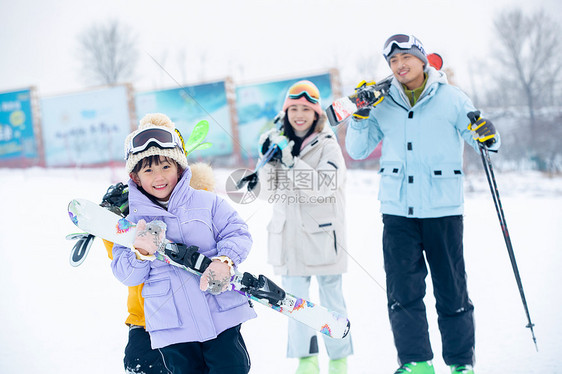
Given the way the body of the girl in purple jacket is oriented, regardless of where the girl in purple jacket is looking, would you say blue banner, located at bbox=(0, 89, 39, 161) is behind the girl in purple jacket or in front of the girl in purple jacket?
behind

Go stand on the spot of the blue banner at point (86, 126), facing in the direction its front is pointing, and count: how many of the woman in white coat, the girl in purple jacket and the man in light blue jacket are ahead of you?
3

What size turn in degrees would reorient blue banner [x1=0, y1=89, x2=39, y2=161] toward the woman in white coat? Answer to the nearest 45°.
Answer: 0° — it already faces them

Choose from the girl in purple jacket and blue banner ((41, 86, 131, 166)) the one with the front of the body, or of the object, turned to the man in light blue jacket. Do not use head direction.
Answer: the blue banner

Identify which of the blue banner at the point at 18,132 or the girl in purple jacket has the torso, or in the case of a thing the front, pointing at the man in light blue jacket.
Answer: the blue banner

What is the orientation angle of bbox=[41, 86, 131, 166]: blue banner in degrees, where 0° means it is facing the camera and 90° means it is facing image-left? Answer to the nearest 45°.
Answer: approximately 0°

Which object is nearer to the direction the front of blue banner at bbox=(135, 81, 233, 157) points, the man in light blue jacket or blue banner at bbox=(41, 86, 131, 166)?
the man in light blue jacket

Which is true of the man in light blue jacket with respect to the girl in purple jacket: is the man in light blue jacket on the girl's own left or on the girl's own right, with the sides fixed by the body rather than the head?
on the girl's own left

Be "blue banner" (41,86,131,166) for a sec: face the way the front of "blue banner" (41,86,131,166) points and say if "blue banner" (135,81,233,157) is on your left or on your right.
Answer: on your left

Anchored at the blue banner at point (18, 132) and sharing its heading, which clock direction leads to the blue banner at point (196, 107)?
the blue banner at point (196, 107) is roughly at 10 o'clock from the blue banner at point (18, 132).

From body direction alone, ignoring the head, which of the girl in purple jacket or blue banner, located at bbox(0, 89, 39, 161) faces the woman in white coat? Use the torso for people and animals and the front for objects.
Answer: the blue banner

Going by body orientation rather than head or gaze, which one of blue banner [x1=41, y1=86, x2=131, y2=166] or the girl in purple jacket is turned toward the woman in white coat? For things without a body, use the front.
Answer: the blue banner
